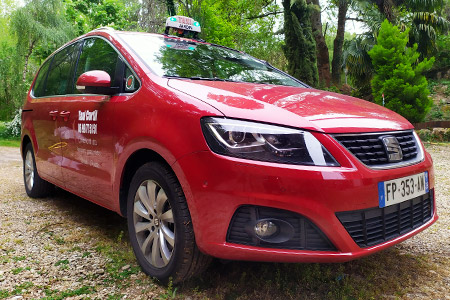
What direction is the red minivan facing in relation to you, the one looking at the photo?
facing the viewer and to the right of the viewer

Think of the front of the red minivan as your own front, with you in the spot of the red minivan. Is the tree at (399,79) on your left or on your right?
on your left

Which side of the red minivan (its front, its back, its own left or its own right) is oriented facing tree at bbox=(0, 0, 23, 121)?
back
